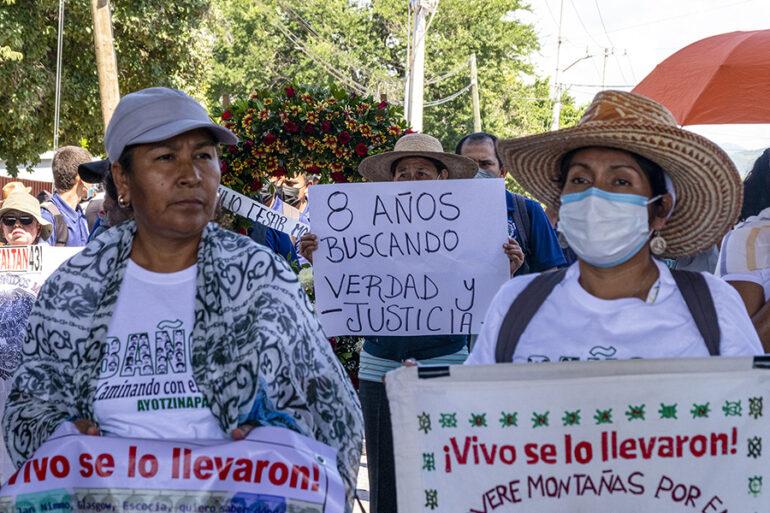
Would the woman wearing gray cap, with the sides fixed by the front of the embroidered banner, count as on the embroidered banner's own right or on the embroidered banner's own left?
on the embroidered banner's own right

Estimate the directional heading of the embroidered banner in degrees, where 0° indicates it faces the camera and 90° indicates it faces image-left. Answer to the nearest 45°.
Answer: approximately 0°

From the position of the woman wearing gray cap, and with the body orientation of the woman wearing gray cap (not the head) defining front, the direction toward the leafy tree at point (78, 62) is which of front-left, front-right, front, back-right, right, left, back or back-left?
back

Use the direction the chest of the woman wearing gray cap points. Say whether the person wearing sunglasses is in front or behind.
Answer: behind

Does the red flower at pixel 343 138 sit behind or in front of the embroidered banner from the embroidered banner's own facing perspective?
behind

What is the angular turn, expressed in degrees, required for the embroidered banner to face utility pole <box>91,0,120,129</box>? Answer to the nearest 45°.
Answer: approximately 135° to its right

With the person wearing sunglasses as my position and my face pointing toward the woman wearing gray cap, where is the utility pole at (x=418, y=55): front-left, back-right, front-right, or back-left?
back-left

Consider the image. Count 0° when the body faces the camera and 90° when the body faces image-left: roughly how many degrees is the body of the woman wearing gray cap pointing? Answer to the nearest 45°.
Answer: approximately 0°
